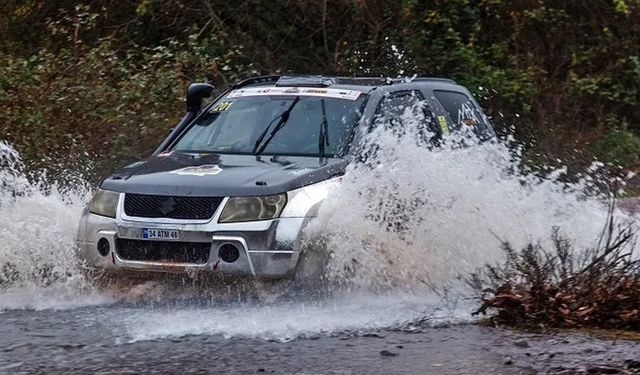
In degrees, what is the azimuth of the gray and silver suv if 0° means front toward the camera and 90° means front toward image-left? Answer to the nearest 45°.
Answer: approximately 45°
